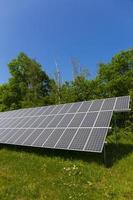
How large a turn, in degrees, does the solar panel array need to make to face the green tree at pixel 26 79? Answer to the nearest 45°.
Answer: approximately 135° to its right
